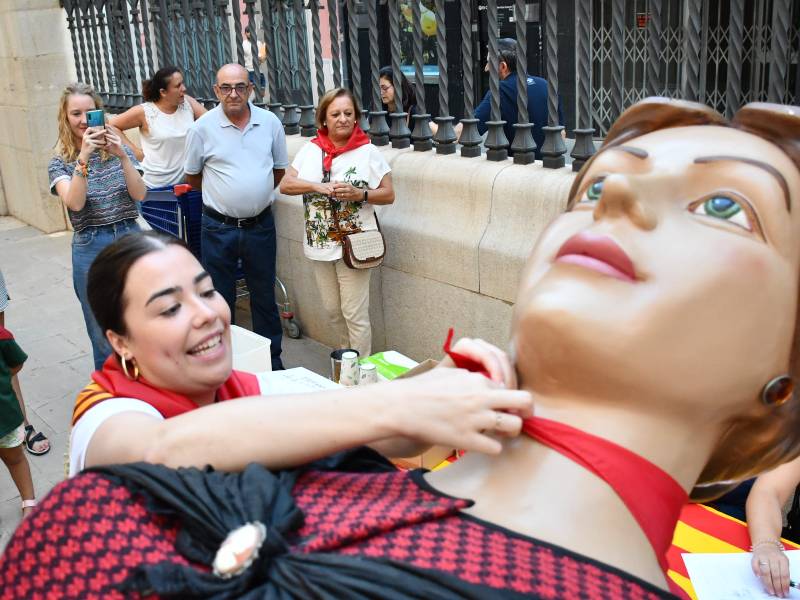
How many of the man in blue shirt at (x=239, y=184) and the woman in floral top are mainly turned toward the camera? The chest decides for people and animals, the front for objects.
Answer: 2

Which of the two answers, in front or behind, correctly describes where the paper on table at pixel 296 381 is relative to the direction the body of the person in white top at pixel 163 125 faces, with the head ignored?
in front

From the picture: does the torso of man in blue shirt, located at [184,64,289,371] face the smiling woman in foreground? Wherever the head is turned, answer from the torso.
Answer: yes

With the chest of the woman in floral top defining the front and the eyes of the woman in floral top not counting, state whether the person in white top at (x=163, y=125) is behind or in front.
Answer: behind

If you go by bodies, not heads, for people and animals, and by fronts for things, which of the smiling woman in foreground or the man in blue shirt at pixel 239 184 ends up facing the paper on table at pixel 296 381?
the man in blue shirt

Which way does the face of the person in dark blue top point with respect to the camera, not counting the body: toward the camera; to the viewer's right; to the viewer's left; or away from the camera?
to the viewer's left

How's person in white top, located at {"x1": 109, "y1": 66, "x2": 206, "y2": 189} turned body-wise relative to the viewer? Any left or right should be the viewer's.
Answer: facing the viewer and to the right of the viewer

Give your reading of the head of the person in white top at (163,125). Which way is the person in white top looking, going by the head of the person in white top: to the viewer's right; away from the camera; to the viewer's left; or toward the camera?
to the viewer's right

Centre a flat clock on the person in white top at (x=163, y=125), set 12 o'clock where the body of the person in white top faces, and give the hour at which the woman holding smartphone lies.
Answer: The woman holding smartphone is roughly at 2 o'clock from the person in white top.
